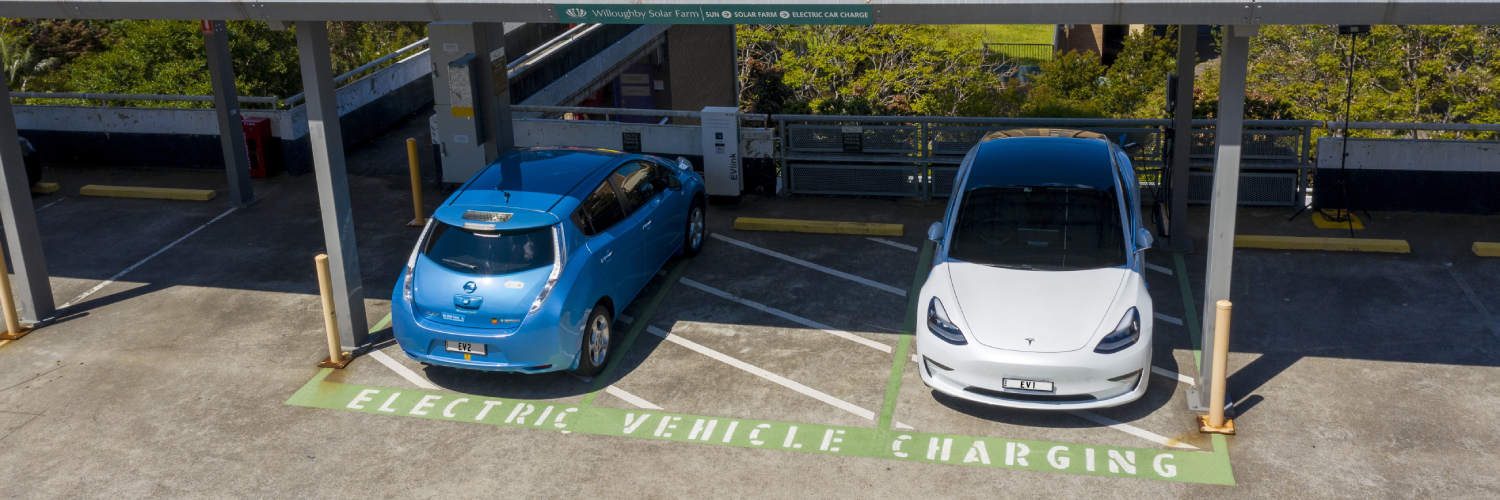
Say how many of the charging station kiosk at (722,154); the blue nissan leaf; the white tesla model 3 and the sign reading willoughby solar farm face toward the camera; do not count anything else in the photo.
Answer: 3

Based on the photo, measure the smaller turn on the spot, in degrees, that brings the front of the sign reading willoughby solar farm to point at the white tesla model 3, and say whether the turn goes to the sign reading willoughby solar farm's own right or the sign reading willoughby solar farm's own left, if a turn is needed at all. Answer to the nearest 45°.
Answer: approximately 90° to the sign reading willoughby solar farm's own left

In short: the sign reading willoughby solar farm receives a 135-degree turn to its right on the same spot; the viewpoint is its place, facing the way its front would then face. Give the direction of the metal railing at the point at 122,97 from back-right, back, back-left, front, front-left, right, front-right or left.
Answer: front

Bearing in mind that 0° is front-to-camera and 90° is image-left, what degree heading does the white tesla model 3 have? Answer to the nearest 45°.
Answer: approximately 0°

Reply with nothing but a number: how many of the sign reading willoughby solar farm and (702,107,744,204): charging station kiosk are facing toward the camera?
2

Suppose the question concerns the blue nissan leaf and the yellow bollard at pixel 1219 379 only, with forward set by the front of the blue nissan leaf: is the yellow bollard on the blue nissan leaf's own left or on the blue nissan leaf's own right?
on the blue nissan leaf's own right

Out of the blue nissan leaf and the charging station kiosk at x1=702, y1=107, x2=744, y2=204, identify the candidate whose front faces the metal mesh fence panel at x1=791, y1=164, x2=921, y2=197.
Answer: the blue nissan leaf

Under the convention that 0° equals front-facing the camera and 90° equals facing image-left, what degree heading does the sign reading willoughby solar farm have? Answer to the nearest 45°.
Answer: approximately 0°

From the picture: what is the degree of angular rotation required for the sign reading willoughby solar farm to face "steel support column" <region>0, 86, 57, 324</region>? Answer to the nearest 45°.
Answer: approximately 90° to its right

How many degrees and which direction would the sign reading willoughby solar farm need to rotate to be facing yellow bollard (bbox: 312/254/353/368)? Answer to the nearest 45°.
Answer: approximately 90° to its right

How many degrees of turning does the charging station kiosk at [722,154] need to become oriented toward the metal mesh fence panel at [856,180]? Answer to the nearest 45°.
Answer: approximately 90° to its left

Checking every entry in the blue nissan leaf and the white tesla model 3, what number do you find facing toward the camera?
1

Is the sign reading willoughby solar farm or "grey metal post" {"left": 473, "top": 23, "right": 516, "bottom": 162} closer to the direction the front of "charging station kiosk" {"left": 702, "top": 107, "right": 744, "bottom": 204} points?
the sign reading willoughby solar farm

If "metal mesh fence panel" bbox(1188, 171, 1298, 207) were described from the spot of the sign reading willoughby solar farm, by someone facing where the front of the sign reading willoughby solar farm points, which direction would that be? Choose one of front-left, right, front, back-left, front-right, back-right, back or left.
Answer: back-left

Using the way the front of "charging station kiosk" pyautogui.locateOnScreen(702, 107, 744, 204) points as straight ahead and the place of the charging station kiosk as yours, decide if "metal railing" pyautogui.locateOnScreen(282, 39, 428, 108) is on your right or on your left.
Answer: on your right

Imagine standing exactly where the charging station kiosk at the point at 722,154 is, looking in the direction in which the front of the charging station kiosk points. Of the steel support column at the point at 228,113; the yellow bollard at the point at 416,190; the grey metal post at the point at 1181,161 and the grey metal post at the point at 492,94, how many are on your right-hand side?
3
